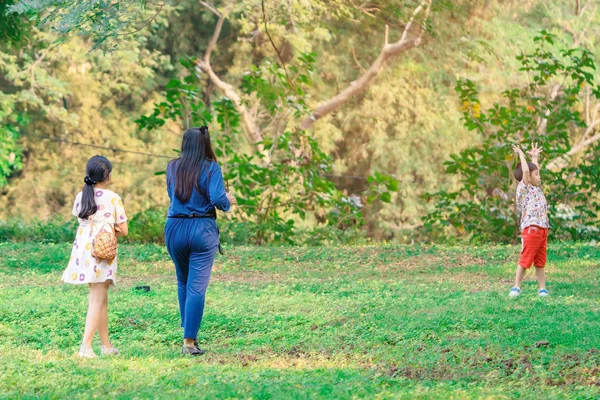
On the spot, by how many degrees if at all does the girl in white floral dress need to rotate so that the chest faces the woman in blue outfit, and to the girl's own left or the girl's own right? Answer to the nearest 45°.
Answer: approximately 45° to the girl's own right

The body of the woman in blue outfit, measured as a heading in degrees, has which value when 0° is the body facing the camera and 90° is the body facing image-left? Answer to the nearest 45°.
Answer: approximately 225°

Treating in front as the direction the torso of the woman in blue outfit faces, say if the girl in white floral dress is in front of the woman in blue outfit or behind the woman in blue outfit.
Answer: behind

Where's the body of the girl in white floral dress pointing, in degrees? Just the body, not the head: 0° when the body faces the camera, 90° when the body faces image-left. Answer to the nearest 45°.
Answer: approximately 225°

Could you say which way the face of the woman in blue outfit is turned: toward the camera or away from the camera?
away from the camera
